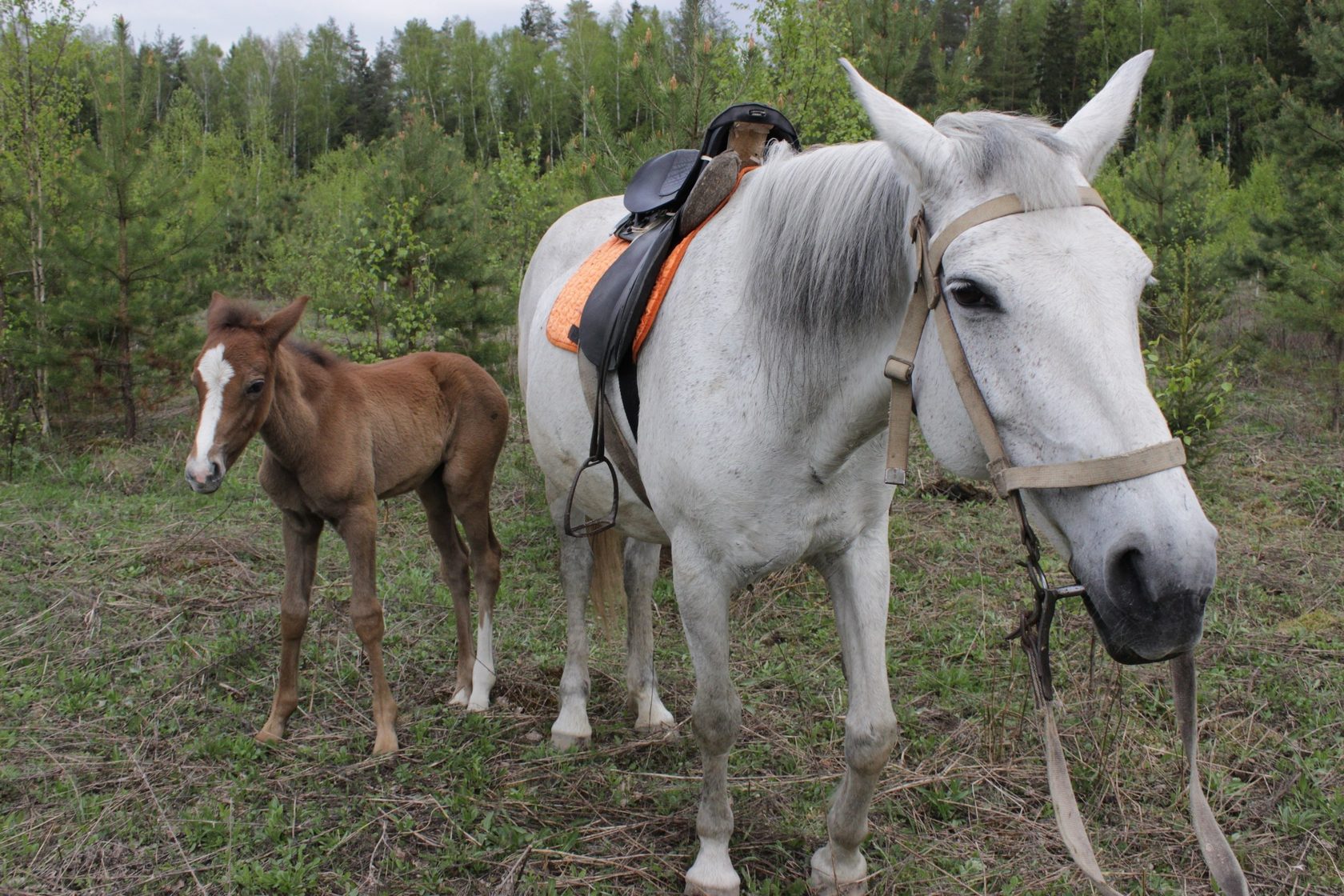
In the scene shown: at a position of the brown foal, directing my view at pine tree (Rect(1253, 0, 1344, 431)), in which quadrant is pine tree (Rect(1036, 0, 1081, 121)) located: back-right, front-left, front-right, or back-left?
front-left

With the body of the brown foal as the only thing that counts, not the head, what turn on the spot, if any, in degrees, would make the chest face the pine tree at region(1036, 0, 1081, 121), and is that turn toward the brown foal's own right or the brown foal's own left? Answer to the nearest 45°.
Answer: approximately 180°

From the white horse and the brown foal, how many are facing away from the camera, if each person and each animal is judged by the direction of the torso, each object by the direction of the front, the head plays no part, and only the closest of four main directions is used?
0

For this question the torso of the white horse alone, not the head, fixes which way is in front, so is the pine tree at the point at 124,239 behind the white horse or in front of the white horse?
behind

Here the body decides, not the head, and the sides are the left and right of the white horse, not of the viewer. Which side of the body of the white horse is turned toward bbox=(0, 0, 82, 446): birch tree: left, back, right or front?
back

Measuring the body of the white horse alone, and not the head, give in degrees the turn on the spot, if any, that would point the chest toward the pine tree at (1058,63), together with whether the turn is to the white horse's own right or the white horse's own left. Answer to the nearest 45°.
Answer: approximately 135° to the white horse's own left

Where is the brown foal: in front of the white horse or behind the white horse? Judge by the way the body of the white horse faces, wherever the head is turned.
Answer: behind

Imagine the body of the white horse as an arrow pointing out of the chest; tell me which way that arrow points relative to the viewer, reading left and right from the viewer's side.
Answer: facing the viewer and to the right of the viewer

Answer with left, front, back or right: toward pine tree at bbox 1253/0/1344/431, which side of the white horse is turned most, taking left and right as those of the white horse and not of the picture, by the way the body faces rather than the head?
left
